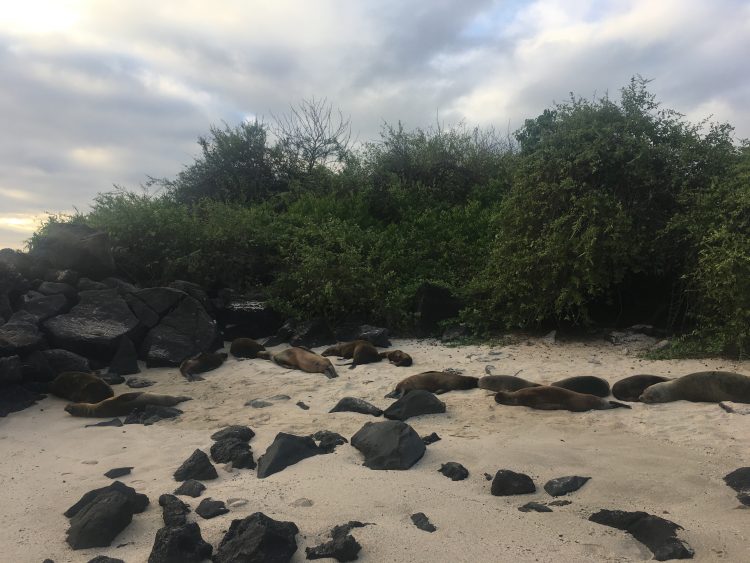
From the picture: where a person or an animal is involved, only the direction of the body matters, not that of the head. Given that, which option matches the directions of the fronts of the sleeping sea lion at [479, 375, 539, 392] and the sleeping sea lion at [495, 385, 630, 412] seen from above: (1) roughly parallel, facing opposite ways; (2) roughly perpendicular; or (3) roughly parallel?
roughly parallel

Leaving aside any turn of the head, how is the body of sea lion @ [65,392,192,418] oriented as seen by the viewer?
to the viewer's left

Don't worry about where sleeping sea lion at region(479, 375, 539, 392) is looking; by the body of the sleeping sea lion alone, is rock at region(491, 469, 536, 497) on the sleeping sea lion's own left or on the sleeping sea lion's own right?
on the sleeping sea lion's own left

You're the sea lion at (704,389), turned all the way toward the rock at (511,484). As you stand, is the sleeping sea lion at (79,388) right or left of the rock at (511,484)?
right

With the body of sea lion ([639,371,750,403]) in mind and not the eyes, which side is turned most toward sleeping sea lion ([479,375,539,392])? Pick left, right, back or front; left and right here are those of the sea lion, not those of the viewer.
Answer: front

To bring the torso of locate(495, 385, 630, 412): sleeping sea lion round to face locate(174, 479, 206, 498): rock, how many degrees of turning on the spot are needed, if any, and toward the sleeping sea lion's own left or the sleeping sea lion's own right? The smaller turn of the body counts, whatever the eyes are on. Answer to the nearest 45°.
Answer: approximately 45° to the sleeping sea lion's own left

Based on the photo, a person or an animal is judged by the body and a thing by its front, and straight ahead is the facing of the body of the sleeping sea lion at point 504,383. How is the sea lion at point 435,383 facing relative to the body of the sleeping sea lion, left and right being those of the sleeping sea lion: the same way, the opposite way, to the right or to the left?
the opposite way

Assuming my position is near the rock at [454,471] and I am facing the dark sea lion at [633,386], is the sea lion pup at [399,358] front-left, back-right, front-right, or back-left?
front-left
